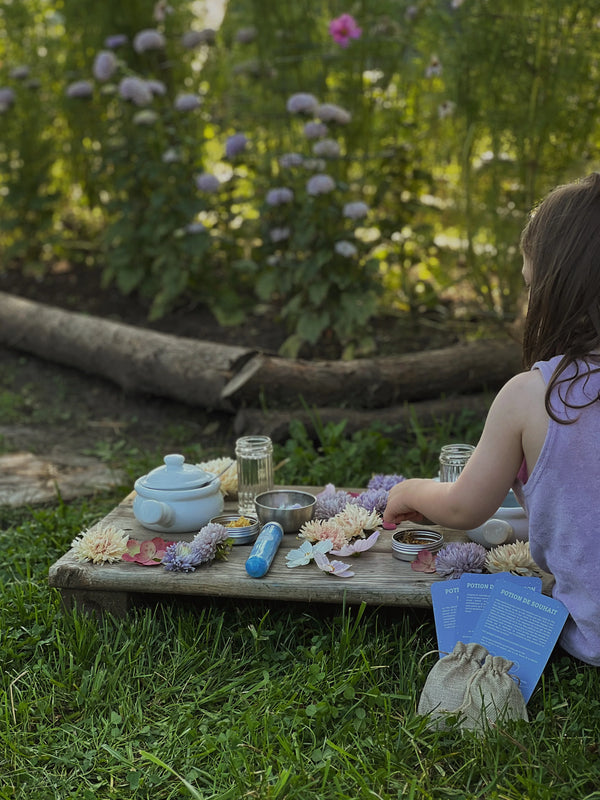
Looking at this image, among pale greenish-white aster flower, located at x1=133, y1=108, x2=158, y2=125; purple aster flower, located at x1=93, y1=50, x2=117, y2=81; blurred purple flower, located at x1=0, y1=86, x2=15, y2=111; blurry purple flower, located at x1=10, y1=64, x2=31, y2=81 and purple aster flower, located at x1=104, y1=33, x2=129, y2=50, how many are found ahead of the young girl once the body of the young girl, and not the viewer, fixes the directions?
5

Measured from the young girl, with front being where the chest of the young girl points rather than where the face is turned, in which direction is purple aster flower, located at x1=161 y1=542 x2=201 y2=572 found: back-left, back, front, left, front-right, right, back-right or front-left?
front-left

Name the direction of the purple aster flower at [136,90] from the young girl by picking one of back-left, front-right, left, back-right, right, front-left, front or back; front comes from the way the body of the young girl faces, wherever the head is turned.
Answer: front

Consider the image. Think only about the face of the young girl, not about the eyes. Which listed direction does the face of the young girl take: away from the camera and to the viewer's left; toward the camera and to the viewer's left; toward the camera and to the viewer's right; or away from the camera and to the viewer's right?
away from the camera and to the viewer's left

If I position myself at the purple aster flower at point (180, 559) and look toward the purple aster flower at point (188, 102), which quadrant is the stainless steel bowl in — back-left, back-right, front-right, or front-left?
front-right

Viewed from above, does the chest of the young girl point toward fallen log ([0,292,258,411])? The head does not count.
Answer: yes

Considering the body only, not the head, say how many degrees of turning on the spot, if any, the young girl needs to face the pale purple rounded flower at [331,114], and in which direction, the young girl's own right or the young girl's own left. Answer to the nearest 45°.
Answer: approximately 45° to the young girl's own right

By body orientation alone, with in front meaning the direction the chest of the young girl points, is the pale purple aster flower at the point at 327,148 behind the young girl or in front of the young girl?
in front

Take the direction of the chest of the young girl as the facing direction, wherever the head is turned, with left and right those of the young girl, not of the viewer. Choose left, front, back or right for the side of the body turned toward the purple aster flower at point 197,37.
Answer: front

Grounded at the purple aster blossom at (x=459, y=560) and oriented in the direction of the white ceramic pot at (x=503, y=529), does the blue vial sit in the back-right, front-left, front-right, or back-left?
back-left

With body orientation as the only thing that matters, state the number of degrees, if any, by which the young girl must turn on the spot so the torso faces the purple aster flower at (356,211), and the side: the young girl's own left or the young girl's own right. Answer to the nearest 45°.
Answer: approximately 45° to the young girl's own right

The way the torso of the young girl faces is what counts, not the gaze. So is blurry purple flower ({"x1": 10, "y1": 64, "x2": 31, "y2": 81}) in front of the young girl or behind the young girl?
in front

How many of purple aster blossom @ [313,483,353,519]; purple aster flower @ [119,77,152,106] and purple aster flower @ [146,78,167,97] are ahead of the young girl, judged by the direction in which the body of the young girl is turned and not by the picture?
3

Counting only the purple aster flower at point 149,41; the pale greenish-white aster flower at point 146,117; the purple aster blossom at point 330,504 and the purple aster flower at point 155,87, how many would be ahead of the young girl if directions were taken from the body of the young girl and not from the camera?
4

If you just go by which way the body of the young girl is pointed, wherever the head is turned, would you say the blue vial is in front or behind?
in front

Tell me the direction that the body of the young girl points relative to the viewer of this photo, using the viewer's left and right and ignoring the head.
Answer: facing away from the viewer and to the left of the viewer
